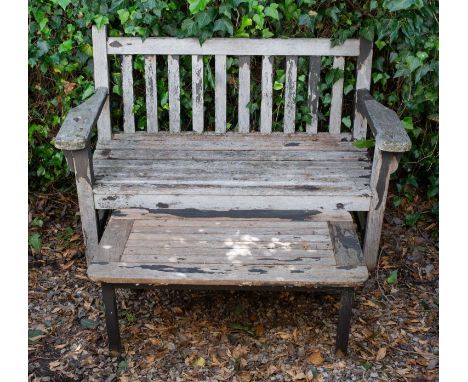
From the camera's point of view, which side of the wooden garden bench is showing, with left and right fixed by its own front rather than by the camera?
front

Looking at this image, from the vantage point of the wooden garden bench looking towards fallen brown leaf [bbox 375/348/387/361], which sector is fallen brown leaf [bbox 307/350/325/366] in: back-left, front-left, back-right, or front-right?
front-right

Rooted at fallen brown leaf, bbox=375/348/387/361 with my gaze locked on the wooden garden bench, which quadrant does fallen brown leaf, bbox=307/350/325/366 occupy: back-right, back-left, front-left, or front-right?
front-left

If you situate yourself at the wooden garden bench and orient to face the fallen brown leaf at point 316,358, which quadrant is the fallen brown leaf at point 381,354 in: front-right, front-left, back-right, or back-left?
front-left

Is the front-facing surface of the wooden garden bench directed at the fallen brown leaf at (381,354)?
no
